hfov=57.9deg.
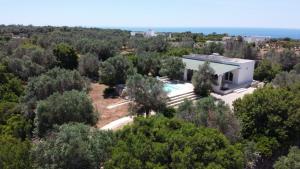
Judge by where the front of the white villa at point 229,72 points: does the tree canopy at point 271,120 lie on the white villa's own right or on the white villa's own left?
on the white villa's own left

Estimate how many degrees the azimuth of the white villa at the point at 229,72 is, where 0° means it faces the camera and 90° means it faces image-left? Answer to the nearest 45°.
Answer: approximately 45°

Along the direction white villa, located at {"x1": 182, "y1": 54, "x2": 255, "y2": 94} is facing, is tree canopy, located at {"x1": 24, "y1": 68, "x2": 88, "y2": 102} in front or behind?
in front

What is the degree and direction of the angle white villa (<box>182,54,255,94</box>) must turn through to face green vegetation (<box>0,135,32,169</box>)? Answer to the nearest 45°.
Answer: approximately 45° to its left

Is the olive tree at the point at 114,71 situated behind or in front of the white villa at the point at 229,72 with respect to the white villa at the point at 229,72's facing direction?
in front

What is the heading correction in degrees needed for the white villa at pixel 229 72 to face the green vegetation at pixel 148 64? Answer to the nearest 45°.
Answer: approximately 45° to its right

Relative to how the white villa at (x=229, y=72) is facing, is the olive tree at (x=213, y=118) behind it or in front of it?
in front

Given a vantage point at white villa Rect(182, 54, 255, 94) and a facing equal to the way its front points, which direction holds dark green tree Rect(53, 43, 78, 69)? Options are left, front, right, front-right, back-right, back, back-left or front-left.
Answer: front-right

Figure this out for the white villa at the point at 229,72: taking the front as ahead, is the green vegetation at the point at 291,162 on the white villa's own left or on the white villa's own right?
on the white villa's own left

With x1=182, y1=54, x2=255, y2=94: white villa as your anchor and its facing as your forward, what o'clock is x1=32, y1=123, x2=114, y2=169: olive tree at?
The olive tree is roughly at 11 o'clock from the white villa.

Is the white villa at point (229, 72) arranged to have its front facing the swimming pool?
yes
